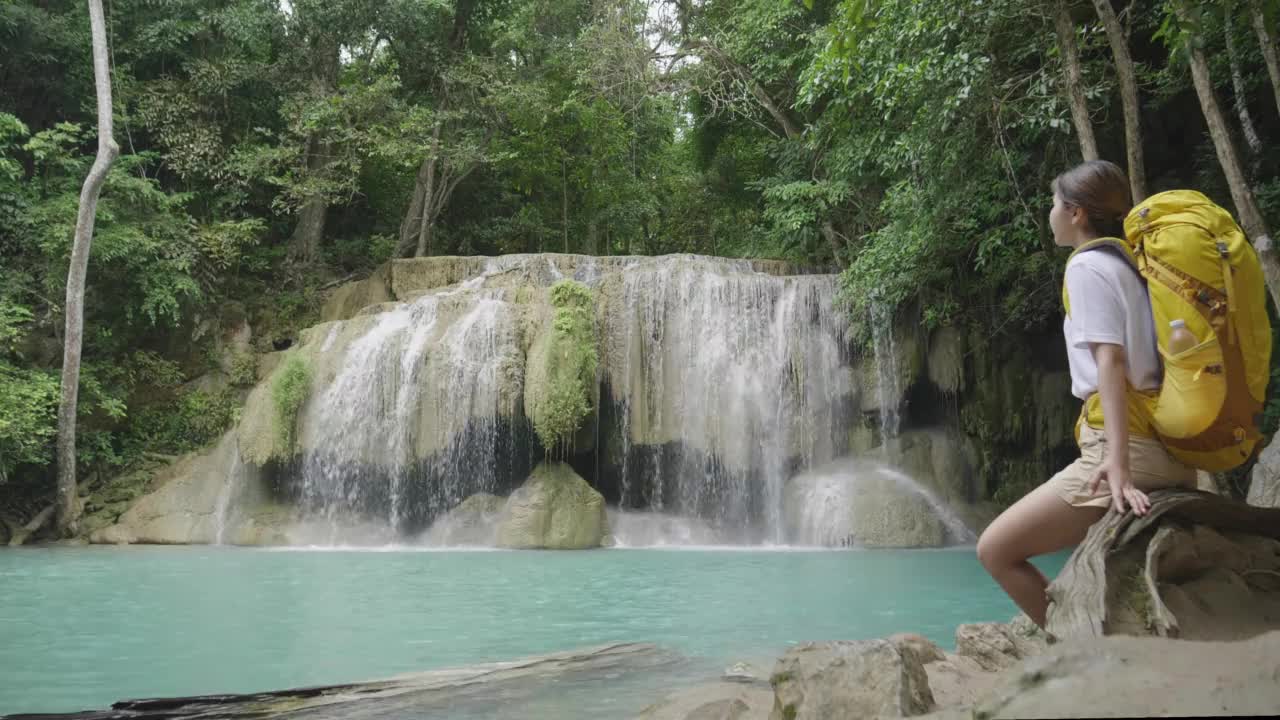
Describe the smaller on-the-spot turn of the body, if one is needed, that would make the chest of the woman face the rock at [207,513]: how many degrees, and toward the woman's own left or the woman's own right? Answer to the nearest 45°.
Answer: approximately 45° to the woman's own right

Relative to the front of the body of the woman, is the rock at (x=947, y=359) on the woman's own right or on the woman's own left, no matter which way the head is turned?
on the woman's own right

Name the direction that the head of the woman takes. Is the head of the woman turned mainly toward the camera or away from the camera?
away from the camera

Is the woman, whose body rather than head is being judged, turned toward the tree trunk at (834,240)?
no

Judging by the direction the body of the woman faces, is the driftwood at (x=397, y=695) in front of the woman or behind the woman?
in front

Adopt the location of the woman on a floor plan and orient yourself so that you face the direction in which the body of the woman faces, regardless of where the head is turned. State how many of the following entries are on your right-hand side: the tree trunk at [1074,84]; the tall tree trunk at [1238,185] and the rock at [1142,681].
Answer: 2

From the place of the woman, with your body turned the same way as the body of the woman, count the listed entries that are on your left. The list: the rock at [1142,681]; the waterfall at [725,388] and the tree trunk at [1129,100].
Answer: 1

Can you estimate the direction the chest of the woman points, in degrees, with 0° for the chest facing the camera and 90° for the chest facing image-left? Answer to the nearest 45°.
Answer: approximately 90°

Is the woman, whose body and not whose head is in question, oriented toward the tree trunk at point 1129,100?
no

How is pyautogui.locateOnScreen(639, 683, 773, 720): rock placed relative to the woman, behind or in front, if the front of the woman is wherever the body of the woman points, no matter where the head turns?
in front

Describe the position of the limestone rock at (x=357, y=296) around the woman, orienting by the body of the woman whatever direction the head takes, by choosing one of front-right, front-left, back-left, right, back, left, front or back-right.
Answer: front-right

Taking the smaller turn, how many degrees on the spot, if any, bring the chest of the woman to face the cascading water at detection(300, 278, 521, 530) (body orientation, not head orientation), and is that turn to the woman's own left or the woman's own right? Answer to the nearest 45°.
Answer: approximately 45° to the woman's own right

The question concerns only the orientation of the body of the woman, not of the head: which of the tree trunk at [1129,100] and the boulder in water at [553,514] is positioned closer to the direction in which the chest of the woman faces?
the boulder in water
